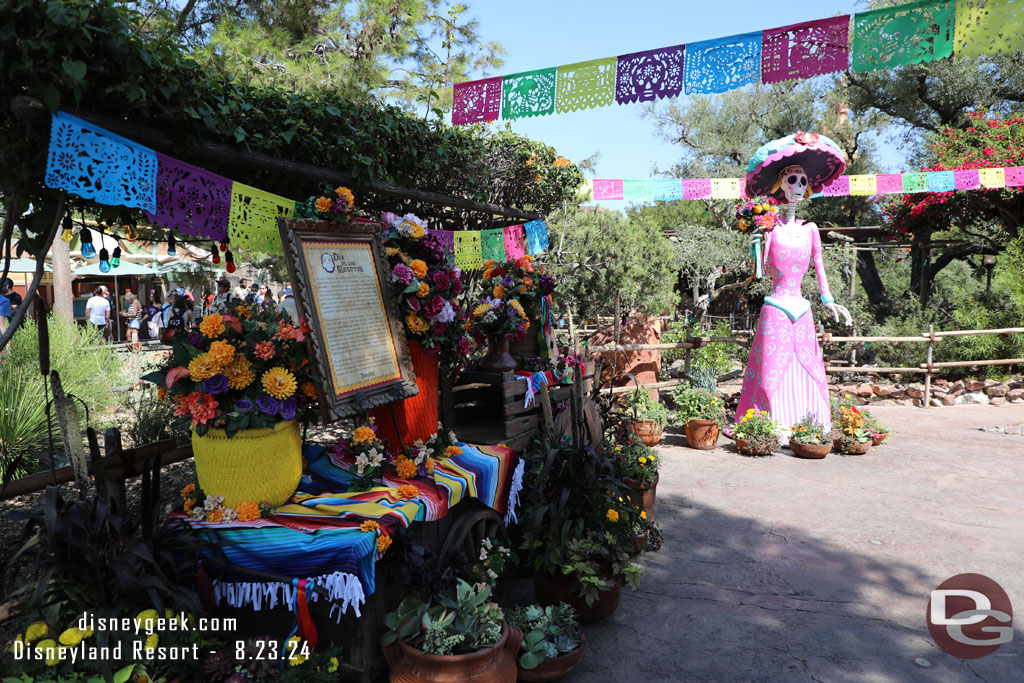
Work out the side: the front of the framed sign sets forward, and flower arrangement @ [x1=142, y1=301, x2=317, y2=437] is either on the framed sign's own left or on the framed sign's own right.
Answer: on the framed sign's own right

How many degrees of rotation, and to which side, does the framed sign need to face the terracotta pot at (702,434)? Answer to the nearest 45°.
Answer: approximately 90° to its left

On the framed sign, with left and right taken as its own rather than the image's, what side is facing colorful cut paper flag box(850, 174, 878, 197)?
left

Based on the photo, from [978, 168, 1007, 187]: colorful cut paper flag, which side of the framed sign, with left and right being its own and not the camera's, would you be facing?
left

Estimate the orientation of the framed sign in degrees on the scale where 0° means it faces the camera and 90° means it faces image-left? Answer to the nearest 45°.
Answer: approximately 315°

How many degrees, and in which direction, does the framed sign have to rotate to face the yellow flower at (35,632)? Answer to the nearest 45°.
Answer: approximately 90° to its right

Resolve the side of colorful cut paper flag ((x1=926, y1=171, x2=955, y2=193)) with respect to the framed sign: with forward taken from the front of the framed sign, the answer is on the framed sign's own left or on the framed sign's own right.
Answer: on the framed sign's own left
